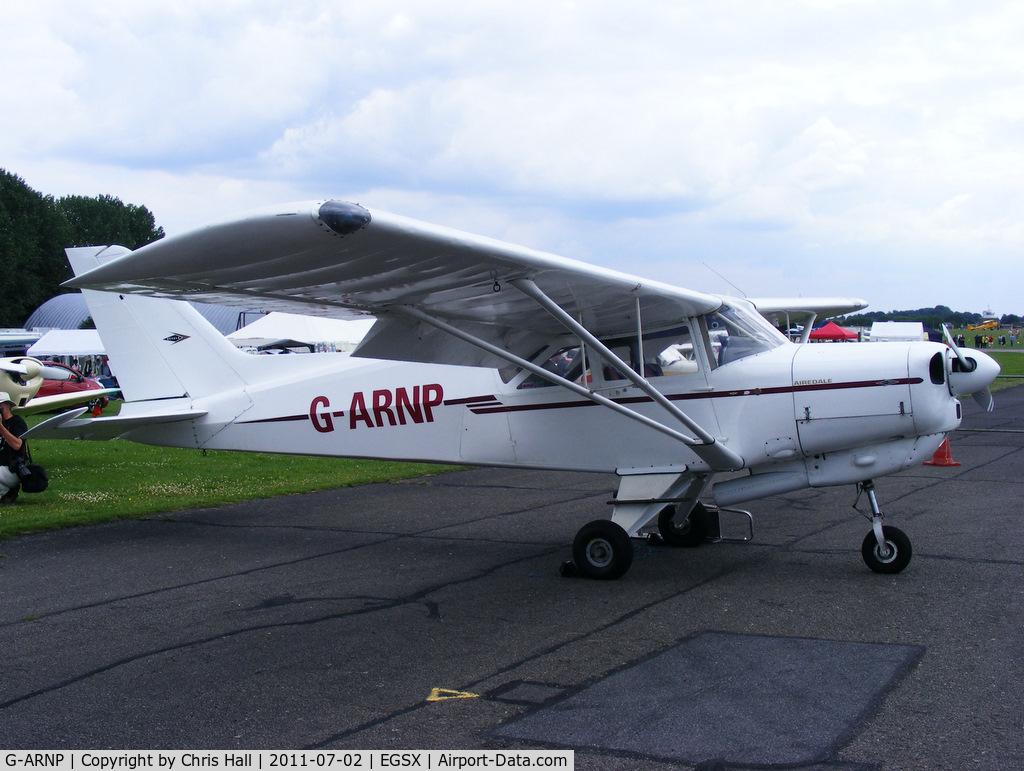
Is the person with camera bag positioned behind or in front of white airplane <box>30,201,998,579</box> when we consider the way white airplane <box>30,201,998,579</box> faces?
behind

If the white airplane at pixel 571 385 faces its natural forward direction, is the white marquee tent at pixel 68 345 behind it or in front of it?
behind

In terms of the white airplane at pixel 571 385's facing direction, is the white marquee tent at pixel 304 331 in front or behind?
behind

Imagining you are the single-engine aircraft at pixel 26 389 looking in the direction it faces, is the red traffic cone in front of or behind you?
in front

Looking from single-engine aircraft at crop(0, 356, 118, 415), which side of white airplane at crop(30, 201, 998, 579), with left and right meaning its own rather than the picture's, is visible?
back

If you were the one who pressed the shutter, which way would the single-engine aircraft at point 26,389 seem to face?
facing the viewer and to the right of the viewer

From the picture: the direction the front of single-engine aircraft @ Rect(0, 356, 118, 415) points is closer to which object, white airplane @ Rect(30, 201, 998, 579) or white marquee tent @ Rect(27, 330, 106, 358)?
the white airplane

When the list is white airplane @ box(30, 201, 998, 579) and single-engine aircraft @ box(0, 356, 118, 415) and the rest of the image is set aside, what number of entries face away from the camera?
0

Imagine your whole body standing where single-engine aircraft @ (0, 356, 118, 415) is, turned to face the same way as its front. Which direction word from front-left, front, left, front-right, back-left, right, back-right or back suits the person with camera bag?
front-right

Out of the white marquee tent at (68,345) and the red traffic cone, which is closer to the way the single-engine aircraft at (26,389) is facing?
the red traffic cone
